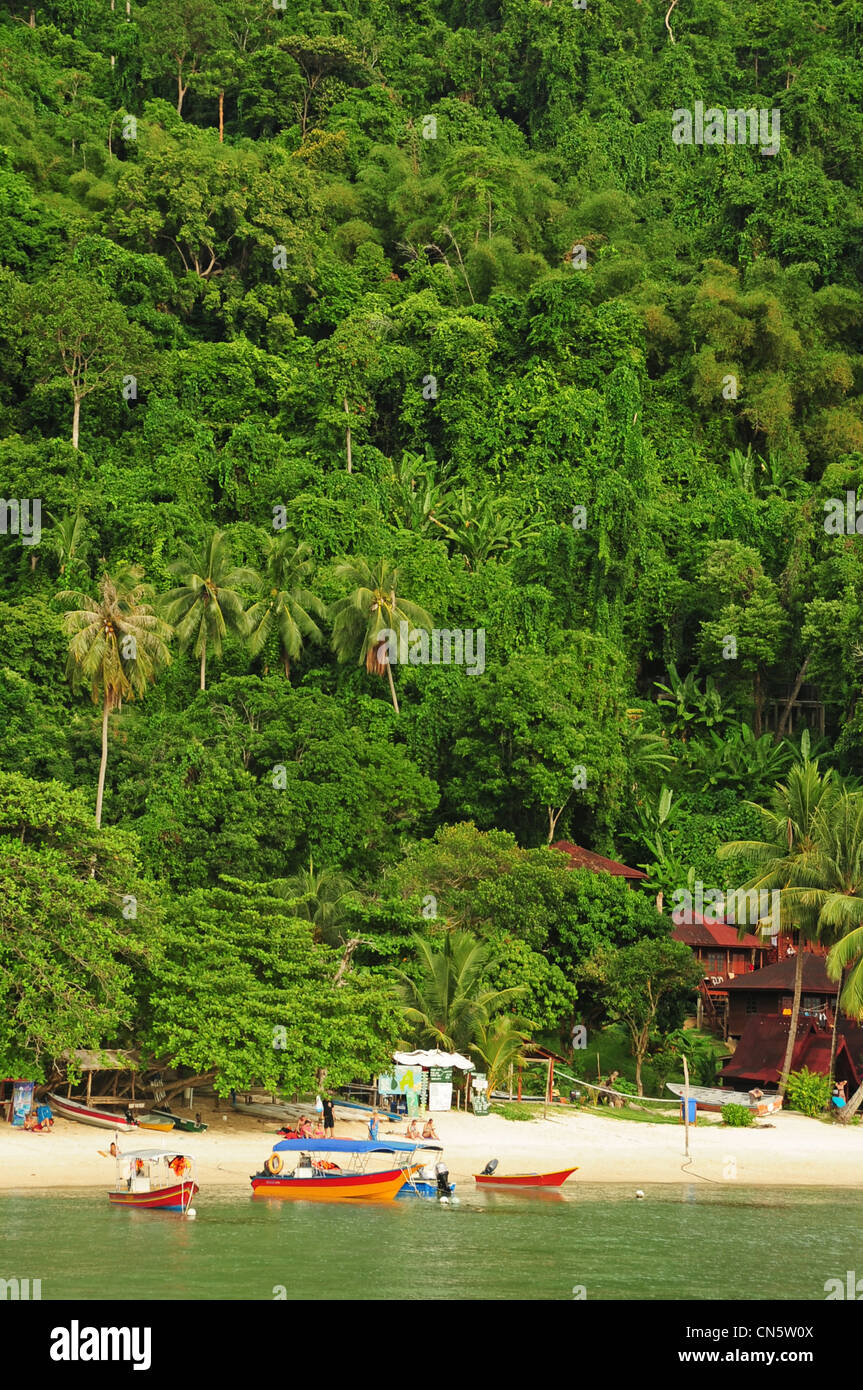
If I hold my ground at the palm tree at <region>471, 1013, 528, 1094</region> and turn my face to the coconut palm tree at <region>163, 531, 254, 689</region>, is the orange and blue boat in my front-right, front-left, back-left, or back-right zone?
back-left

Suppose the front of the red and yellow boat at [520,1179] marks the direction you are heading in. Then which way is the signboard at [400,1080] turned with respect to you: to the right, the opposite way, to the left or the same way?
to the right

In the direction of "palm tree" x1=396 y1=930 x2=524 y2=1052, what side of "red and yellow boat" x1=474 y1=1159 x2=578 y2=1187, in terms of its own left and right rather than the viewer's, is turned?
left

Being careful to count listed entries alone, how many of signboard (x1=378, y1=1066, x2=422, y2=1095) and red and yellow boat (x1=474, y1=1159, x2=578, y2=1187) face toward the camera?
1

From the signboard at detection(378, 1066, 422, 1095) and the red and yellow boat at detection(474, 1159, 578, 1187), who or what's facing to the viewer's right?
the red and yellow boat

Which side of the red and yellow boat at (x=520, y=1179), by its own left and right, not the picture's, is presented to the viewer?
right

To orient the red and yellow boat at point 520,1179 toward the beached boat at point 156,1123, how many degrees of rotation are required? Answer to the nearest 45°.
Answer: approximately 180°
